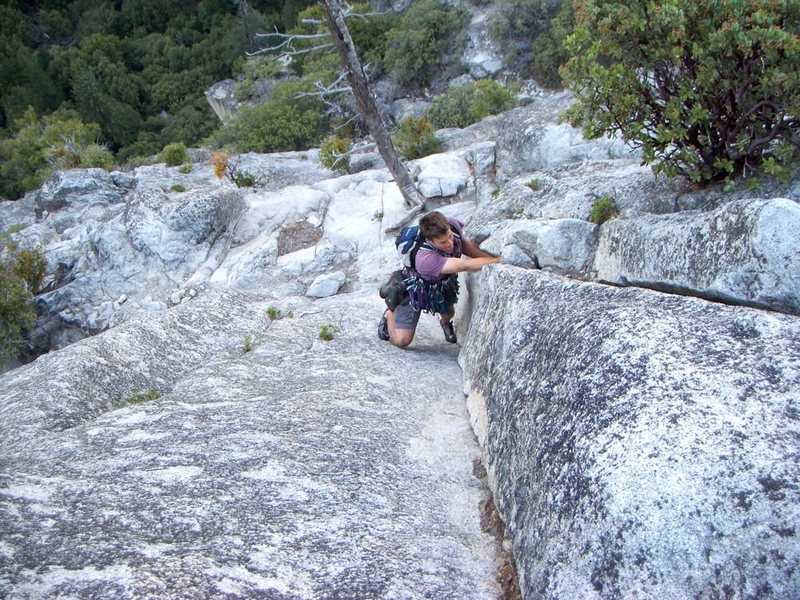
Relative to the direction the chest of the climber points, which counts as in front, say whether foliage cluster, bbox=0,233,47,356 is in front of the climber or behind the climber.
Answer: behind

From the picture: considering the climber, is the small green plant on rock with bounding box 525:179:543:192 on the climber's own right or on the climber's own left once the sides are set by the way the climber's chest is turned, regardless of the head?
on the climber's own left

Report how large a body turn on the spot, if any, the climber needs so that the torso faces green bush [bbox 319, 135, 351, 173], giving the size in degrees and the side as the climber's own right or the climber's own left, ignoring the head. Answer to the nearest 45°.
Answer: approximately 135° to the climber's own left

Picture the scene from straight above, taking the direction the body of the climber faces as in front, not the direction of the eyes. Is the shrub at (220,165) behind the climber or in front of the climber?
behind

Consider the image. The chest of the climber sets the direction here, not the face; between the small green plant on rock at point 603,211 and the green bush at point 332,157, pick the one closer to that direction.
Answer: the small green plant on rock

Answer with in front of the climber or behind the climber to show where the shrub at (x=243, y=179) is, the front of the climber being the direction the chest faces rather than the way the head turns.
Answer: behind
